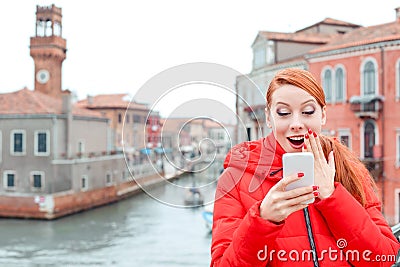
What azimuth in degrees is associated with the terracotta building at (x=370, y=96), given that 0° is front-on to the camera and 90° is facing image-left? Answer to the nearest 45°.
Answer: approximately 45°

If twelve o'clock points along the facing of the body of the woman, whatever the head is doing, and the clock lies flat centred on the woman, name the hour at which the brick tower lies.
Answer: The brick tower is roughly at 5 o'clock from the woman.

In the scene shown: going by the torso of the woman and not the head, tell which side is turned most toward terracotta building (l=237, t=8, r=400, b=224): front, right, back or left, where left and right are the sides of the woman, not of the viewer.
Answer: back

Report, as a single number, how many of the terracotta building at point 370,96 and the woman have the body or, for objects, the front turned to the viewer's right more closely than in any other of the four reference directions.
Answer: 0

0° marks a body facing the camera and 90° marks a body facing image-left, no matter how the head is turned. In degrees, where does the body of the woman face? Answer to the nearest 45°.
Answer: approximately 0°

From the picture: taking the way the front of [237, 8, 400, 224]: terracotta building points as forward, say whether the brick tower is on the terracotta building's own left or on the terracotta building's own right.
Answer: on the terracotta building's own right

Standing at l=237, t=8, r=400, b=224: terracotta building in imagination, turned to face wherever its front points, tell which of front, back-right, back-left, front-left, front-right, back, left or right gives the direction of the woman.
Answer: front-left
